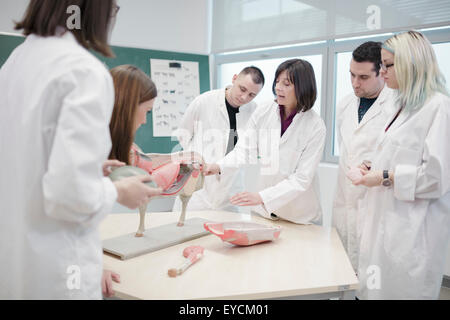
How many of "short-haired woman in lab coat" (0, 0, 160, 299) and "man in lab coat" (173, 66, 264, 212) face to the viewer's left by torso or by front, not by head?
0

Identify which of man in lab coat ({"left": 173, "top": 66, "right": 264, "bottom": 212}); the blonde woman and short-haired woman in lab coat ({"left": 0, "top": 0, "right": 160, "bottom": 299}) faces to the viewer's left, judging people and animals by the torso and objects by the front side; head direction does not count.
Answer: the blonde woman

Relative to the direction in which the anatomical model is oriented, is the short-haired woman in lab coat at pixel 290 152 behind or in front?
behind

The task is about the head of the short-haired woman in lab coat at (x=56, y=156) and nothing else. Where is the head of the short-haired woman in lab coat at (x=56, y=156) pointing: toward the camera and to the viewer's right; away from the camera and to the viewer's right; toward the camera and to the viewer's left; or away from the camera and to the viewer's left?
away from the camera and to the viewer's right

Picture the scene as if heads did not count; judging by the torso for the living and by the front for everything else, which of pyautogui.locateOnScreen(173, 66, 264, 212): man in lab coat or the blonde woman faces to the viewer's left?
the blonde woman

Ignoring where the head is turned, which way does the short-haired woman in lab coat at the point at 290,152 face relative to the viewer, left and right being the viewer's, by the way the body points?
facing the viewer and to the left of the viewer

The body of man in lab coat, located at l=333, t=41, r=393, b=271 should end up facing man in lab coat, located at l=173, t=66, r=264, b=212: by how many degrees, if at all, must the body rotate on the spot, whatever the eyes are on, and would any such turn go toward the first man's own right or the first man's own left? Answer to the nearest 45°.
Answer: approximately 90° to the first man's own right

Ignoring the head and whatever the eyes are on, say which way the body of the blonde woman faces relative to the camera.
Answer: to the viewer's left

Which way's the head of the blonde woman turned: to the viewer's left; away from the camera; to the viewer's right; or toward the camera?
to the viewer's left

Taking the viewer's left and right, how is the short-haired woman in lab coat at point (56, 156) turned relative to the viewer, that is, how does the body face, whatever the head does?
facing away from the viewer and to the right of the viewer

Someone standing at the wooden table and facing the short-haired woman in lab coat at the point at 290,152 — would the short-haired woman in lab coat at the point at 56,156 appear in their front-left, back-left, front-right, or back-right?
back-left

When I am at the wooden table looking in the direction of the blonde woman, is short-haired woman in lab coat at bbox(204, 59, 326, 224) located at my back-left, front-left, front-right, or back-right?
front-left

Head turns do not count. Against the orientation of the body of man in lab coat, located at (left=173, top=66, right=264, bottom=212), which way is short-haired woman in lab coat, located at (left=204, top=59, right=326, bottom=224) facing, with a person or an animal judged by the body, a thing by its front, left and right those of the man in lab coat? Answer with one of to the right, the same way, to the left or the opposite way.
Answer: to the right
